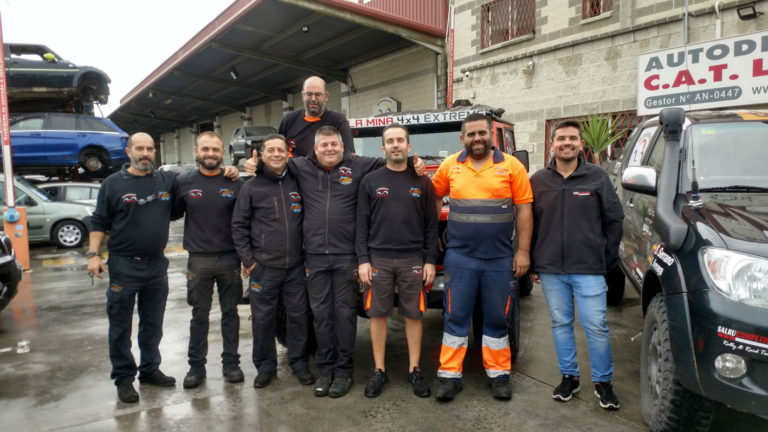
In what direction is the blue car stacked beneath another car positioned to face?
to the viewer's left

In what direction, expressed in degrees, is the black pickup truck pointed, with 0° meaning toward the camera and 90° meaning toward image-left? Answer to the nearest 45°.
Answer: approximately 315°

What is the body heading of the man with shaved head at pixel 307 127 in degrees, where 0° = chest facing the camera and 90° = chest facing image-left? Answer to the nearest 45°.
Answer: approximately 0°

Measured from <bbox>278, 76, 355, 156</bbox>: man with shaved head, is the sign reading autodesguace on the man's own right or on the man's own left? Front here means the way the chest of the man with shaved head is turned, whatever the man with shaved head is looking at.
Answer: on the man's own left

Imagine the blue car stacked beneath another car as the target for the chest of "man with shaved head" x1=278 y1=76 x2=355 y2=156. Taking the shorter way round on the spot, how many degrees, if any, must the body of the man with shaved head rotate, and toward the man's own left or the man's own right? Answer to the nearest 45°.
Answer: approximately 135° to the man's own right

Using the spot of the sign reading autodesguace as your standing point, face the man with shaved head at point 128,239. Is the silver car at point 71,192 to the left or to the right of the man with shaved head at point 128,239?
right
